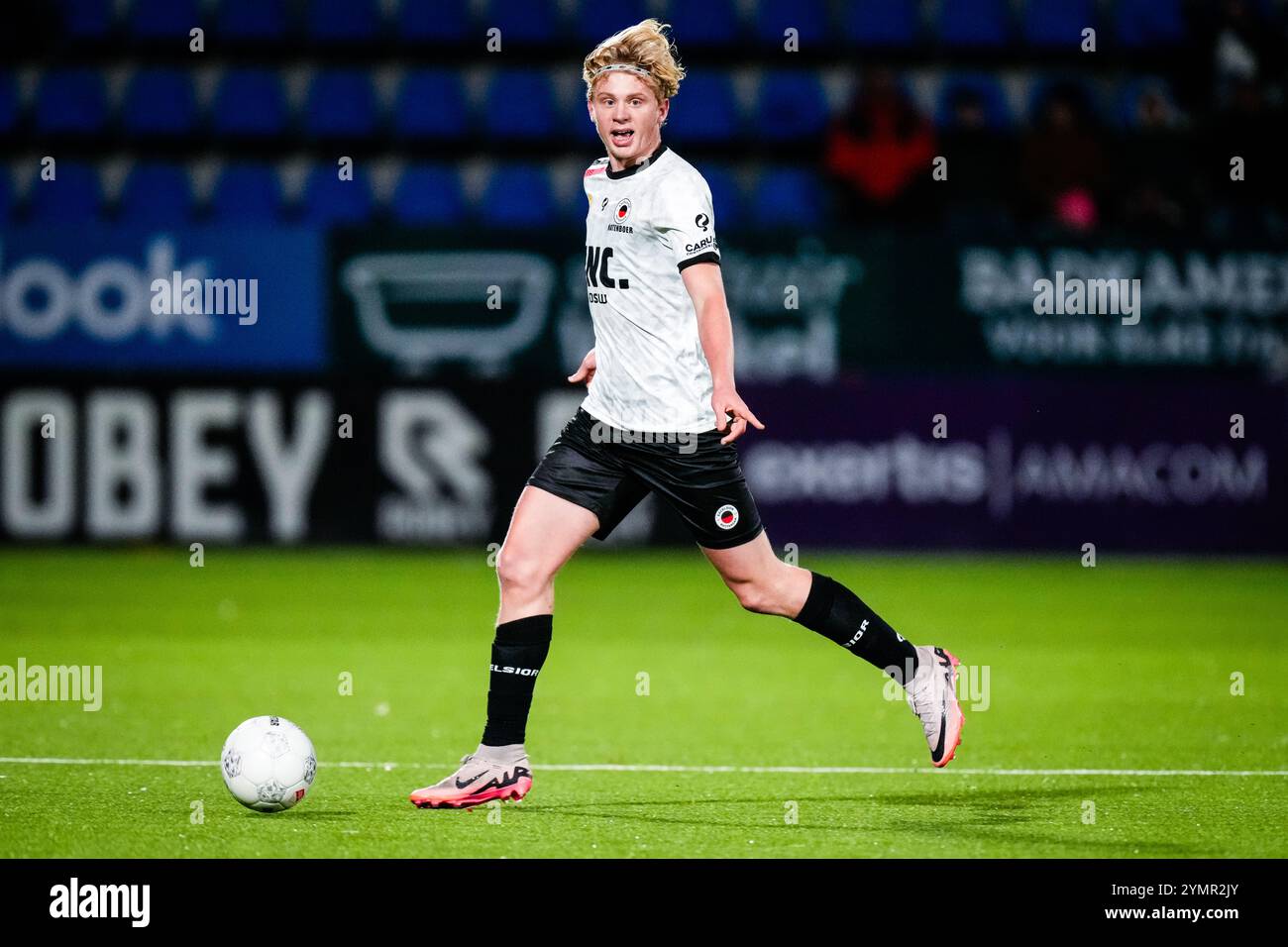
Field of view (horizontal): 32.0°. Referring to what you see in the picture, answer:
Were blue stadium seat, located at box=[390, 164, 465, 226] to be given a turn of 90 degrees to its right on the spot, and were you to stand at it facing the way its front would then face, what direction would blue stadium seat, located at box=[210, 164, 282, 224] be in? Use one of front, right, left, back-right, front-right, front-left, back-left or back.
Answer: front

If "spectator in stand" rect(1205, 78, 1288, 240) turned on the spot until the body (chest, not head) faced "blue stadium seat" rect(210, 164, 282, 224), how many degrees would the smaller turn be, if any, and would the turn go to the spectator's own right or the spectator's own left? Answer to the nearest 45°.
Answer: approximately 90° to the spectator's own right

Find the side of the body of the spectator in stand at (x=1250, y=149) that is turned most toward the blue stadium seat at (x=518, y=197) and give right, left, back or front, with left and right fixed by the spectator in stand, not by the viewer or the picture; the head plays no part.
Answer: right

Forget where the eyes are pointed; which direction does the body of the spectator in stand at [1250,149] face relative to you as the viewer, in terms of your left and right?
facing the viewer

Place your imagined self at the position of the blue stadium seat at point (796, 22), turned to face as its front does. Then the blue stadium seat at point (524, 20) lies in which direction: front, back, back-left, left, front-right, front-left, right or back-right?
right

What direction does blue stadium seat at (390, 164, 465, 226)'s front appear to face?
toward the camera

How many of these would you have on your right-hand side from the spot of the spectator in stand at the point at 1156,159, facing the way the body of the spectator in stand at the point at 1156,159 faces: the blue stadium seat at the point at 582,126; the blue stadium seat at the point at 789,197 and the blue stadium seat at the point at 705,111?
3

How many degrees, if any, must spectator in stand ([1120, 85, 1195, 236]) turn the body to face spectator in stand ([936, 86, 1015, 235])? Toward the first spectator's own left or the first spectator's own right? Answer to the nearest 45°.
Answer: approximately 90° to the first spectator's own right

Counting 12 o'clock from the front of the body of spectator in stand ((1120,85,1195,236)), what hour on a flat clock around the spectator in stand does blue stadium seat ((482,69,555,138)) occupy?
The blue stadium seat is roughly at 3 o'clock from the spectator in stand.

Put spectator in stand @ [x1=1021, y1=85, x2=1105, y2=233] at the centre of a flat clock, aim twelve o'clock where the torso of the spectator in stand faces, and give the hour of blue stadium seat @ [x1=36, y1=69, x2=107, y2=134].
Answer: The blue stadium seat is roughly at 3 o'clock from the spectator in stand.

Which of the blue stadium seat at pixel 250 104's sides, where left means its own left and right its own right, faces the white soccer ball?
front

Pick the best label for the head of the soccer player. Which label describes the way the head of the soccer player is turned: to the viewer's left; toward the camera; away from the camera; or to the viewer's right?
toward the camera

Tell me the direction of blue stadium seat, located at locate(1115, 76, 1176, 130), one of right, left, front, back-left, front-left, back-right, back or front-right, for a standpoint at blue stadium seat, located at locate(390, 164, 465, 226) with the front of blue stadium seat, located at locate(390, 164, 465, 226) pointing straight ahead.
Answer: left

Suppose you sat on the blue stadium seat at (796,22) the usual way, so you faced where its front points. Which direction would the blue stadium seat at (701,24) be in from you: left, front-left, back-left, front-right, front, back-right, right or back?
right

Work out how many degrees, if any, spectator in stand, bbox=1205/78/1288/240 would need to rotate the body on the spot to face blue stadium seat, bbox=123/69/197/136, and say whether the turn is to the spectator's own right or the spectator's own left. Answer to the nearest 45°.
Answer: approximately 90° to the spectator's own right

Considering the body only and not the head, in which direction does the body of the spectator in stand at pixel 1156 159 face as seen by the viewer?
toward the camera
